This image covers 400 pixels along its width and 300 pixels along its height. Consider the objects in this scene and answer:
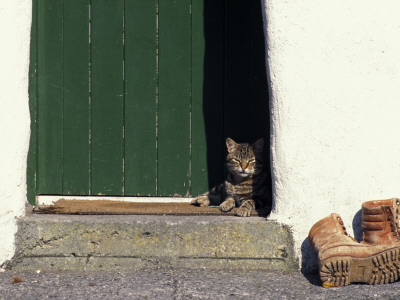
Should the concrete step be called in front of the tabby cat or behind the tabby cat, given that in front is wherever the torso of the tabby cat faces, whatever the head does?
in front

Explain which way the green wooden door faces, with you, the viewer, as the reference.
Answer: facing the viewer

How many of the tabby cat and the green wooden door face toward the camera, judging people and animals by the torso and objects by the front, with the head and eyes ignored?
2

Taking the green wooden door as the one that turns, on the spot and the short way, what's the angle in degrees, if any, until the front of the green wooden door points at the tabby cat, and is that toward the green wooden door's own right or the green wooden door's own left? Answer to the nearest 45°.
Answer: approximately 90° to the green wooden door's own left

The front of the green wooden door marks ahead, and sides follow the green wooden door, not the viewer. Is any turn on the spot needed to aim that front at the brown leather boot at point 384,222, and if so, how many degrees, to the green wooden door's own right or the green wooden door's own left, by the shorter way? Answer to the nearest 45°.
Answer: approximately 45° to the green wooden door's own left

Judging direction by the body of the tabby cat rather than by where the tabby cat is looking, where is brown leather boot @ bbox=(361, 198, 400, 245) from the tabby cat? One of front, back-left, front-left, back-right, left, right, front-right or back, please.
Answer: front-left

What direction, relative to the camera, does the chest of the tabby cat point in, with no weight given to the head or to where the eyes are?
toward the camera

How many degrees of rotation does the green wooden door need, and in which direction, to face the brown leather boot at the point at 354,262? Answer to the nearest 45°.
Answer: approximately 45° to its left

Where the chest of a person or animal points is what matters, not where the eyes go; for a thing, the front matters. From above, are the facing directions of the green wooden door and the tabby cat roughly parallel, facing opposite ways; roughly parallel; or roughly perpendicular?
roughly parallel

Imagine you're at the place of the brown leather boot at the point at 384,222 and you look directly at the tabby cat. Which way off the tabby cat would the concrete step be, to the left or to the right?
left
